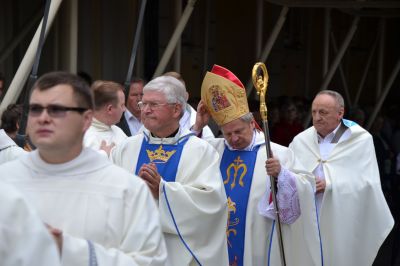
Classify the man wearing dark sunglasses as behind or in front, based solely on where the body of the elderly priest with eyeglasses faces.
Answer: in front

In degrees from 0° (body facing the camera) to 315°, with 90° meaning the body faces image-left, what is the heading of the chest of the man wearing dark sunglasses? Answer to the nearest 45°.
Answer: approximately 45°

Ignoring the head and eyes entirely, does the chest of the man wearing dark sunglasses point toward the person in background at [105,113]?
no

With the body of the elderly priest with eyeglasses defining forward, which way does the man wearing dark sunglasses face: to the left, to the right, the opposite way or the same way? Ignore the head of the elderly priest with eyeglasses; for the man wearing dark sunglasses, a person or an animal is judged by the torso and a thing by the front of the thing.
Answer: the same way

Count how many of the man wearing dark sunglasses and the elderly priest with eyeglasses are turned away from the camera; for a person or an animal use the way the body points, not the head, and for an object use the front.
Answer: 0

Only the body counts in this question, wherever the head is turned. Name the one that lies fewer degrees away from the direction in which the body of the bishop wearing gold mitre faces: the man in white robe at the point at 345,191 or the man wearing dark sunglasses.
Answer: the man wearing dark sunglasses

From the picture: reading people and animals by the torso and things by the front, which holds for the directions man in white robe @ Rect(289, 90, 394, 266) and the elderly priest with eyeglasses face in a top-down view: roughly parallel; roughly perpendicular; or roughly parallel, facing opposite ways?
roughly parallel

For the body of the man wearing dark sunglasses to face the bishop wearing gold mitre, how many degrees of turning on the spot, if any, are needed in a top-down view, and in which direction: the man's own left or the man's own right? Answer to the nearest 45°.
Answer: approximately 180°

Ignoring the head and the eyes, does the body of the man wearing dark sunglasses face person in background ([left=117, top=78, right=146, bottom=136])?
no

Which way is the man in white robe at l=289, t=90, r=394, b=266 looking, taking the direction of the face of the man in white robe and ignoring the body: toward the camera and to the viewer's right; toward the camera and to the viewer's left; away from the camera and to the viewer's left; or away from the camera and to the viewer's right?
toward the camera and to the viewer's left

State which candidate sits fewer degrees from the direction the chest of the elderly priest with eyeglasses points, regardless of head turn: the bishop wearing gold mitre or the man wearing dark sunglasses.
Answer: the man wearing dark sunglasses

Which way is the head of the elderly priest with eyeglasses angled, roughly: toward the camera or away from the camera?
toward the camera

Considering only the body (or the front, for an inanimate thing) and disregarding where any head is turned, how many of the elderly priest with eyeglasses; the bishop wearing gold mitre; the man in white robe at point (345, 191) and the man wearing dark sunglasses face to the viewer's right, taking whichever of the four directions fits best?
0

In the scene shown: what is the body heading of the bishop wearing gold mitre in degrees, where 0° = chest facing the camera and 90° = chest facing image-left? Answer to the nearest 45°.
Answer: approximately 45°

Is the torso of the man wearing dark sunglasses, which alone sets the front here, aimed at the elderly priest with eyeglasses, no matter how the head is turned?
no

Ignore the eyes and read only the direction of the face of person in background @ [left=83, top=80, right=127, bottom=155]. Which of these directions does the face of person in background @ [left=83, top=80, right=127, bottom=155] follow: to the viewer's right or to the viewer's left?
to the viewer's right
